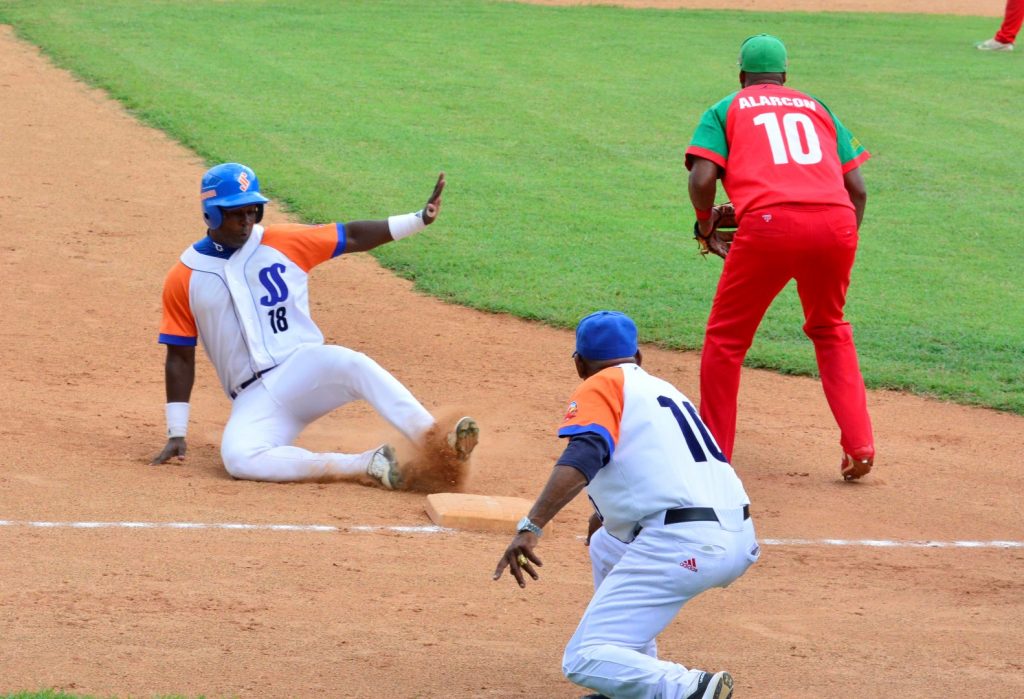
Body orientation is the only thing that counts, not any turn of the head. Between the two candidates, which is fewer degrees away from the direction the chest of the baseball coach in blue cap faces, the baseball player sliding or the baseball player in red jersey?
the baseball player sliding

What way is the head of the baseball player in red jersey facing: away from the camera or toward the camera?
away from the camera

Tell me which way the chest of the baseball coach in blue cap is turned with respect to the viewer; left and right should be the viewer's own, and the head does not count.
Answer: facing away from the viewer and to the left of the viewer

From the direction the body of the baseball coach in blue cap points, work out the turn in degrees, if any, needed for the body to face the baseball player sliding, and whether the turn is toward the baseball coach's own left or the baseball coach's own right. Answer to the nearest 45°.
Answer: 0° — they already face them

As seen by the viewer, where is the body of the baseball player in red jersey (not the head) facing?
away from the camera

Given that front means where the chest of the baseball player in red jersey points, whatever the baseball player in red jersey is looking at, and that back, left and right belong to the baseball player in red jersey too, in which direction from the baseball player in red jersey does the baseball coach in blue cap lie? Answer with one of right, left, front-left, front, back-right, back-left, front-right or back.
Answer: back

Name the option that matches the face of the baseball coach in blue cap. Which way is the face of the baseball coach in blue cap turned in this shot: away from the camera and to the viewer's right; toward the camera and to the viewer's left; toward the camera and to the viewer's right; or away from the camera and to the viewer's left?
away from the camera and to the viewer's left

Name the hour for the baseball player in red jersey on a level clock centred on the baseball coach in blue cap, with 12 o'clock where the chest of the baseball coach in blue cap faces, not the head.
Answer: The baseball player in red jersey is roughly at 2 o'clock from the baseball coach in blue cap.

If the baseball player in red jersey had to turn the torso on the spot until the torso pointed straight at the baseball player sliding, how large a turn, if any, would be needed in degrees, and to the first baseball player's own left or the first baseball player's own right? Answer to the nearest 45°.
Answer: approximately 90° to the first baseball player's own left

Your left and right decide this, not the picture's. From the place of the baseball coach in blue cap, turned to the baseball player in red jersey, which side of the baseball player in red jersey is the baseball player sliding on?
left

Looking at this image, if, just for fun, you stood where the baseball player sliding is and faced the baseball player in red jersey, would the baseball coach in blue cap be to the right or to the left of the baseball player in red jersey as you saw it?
right
